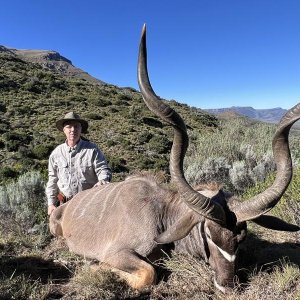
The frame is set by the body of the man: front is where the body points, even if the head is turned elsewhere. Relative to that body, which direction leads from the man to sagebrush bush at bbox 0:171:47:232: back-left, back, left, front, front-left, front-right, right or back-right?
back-right

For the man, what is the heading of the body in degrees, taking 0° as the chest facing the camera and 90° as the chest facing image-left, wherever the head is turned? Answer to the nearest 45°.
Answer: approximately 0°

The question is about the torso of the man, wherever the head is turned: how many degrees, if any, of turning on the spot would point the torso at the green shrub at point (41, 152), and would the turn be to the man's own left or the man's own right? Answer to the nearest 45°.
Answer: approximately 180°
